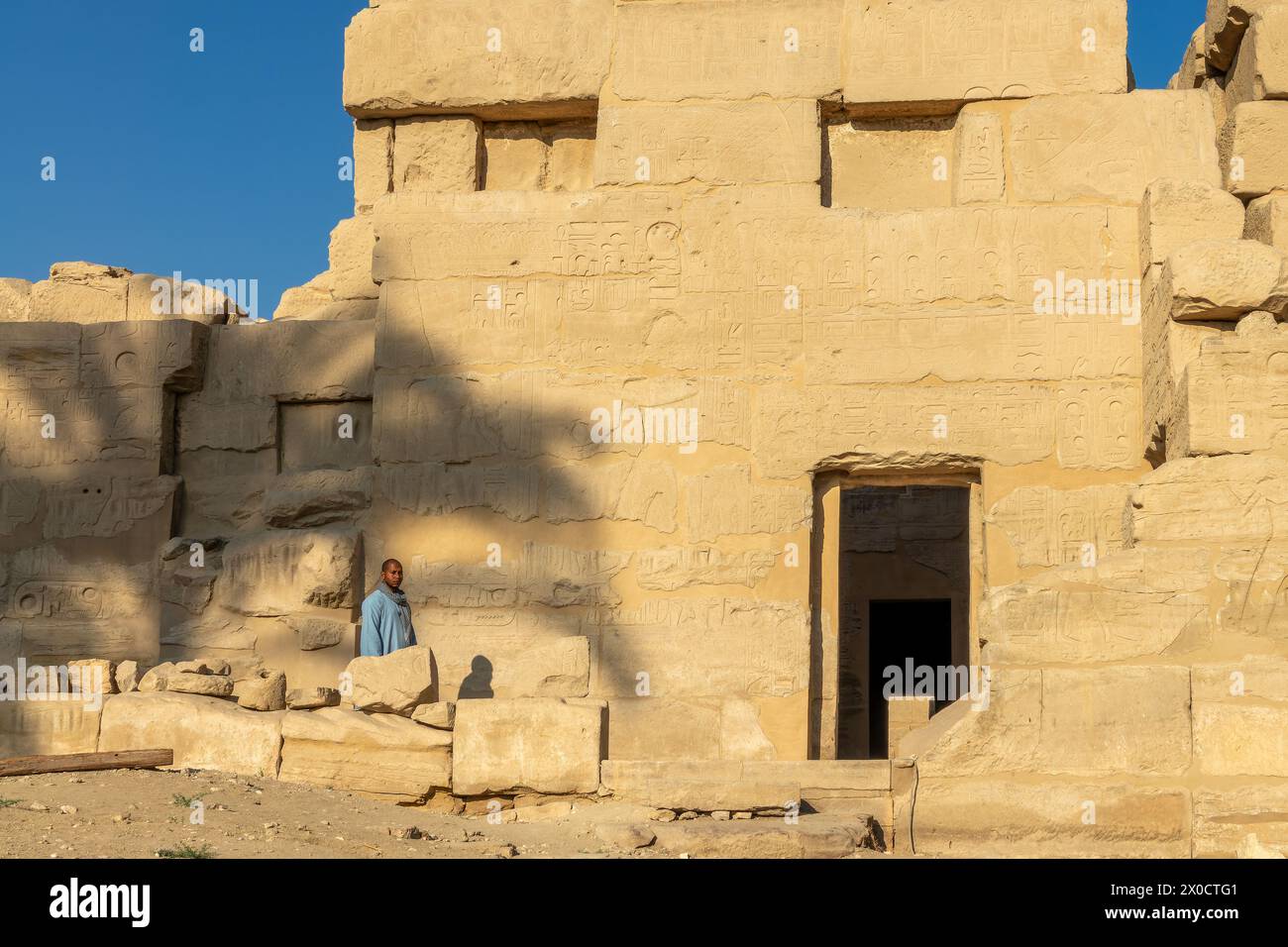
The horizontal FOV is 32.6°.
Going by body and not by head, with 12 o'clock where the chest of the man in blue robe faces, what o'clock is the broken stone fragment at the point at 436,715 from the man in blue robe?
The broken stone fragment is roughly at 1 o'clock from the man in blue robe.

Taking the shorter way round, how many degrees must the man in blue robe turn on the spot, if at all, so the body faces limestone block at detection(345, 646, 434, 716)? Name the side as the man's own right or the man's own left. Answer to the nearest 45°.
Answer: approximately 45° to the man's own right

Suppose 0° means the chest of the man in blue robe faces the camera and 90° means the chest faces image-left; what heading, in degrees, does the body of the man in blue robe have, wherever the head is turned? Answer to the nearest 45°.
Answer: approximately 315°

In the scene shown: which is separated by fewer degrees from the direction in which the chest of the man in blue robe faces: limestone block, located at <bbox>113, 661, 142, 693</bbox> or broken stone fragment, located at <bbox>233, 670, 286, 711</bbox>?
the broken stone fragment

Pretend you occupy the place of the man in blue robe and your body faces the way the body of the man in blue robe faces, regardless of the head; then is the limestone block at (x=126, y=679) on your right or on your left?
on your right

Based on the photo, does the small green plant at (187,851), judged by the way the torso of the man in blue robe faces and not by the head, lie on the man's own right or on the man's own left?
on the man's own right

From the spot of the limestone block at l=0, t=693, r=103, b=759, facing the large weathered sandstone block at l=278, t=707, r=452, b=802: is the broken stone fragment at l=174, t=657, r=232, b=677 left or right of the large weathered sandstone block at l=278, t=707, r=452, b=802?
left

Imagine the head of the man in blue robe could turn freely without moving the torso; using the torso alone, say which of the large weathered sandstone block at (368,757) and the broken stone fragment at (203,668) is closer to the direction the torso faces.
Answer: the large weathered sandstone block

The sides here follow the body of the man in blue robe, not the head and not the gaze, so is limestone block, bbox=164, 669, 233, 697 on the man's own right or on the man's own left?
on the man's own right
